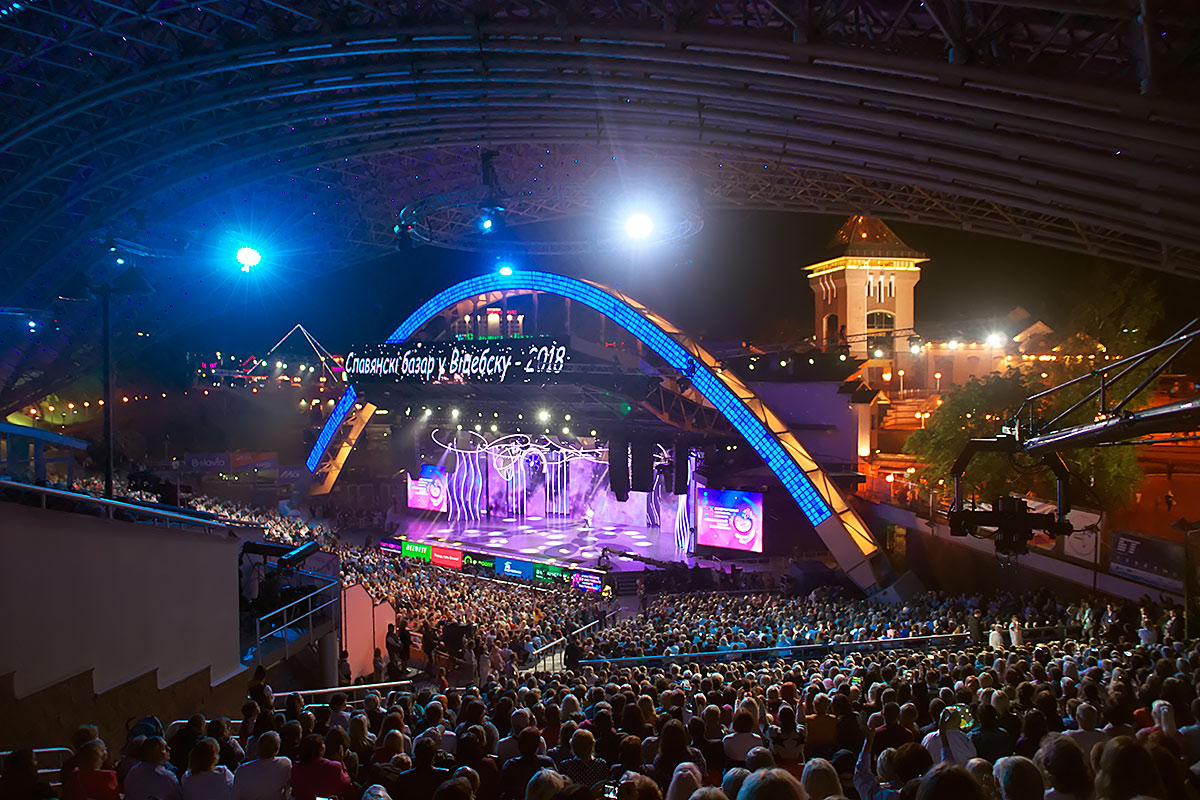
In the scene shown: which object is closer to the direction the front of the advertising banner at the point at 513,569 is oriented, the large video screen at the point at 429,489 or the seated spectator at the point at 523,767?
the seated spectator

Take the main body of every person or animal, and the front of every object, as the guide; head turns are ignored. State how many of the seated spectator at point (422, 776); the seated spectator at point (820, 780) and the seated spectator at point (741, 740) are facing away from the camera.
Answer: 3

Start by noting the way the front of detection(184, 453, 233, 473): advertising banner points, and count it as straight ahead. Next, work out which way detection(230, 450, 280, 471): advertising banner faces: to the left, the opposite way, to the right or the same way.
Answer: the same way

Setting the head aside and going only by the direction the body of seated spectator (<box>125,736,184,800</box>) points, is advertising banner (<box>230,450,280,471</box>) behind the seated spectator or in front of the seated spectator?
in front

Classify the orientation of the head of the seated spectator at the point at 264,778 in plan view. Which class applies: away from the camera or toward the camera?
away from the camera

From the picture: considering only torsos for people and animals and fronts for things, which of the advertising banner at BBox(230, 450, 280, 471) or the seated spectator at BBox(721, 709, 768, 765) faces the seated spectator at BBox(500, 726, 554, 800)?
the advertising banner

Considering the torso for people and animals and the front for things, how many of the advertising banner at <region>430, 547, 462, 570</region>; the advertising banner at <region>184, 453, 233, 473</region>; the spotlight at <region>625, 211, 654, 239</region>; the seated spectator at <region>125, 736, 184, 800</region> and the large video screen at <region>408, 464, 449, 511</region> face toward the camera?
4

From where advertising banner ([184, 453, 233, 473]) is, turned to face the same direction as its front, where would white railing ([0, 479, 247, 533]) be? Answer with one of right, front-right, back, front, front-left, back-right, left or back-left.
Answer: front

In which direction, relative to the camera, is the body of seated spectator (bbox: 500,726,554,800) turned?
away from the camera

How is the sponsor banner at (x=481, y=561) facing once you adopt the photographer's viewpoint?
facing the viewer and to the left of the viewer

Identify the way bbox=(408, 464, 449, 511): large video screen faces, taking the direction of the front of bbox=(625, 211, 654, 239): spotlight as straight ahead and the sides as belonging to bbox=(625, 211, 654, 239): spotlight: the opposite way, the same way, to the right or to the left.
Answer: the same way

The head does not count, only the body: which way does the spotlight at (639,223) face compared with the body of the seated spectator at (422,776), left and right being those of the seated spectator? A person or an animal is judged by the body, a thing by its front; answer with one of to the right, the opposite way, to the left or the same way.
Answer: the opposite way

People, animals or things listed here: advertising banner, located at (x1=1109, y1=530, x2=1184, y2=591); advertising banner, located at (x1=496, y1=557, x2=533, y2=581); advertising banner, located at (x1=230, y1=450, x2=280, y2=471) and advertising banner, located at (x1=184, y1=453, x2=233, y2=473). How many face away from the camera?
0

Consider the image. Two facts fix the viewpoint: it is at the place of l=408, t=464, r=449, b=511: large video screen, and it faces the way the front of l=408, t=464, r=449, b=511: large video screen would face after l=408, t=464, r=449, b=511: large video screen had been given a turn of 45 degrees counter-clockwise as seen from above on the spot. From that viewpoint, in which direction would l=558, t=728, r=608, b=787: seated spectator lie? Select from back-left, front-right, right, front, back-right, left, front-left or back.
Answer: front-right

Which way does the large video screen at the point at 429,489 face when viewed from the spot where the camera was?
facing the viewer

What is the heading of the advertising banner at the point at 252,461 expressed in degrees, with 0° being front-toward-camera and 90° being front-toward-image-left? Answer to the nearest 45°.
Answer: approximately 0°
